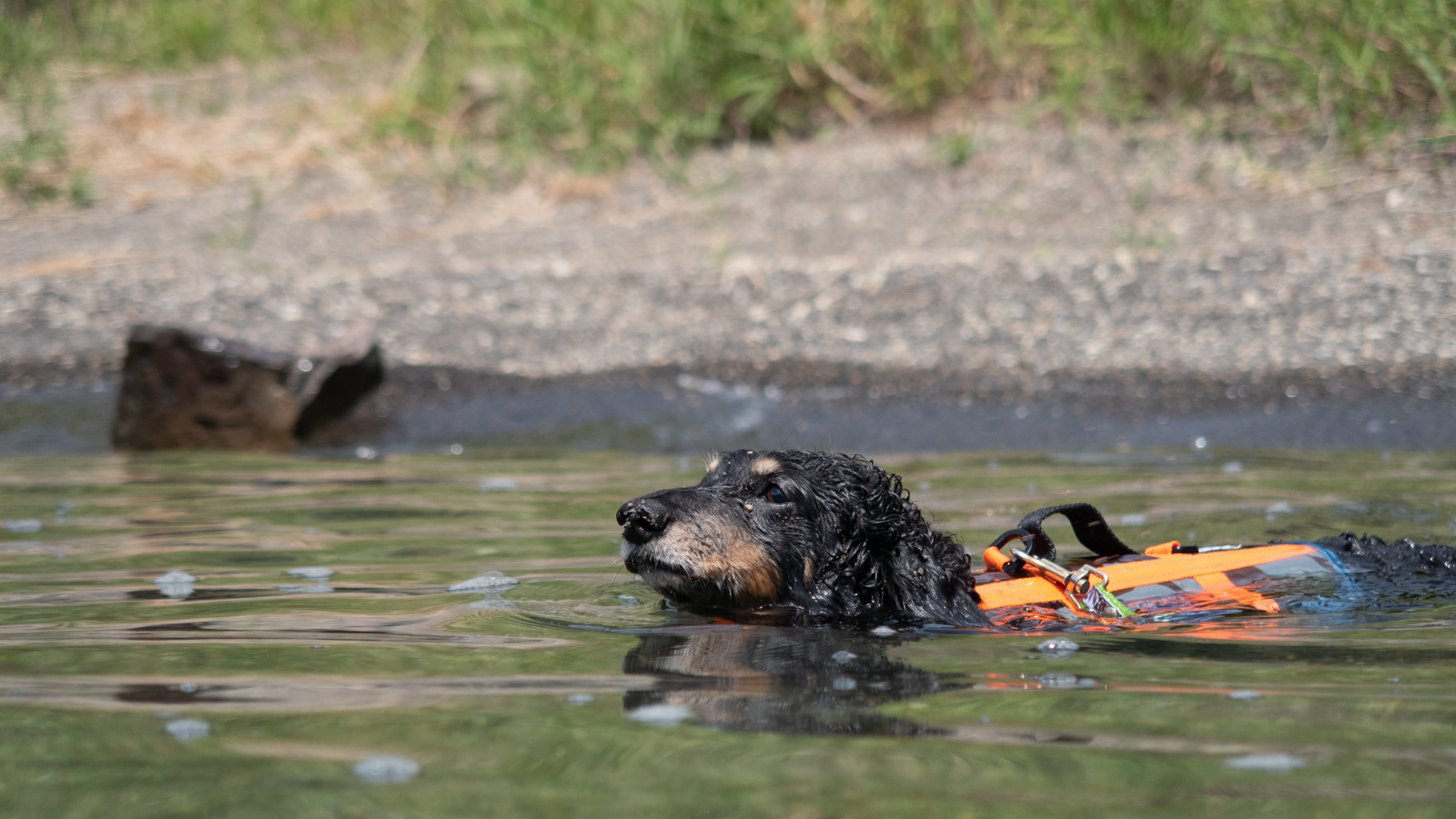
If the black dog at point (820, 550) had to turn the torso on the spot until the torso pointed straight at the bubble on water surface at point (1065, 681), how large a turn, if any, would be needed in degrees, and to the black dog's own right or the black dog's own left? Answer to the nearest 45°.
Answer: approximately 135° to the black dog's own left

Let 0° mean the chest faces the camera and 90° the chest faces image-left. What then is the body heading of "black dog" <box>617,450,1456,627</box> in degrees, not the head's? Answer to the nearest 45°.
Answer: approximately 90°

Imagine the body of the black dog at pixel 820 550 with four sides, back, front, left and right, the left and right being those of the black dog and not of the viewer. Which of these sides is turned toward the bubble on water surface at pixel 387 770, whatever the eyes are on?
left

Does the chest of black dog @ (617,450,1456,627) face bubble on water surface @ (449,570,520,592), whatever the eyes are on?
yes

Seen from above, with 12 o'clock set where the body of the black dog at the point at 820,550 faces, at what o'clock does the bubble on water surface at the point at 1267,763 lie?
The bubble on water surface is roughly at 8 o'clock from the black dog.

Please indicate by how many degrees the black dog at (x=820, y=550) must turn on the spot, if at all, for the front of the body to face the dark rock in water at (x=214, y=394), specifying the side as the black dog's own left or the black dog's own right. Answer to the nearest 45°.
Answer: approximately 45° to the black dog's own right

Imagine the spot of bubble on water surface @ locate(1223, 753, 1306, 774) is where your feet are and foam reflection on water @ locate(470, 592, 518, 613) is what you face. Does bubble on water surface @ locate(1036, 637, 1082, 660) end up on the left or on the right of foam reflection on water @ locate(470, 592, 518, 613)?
right

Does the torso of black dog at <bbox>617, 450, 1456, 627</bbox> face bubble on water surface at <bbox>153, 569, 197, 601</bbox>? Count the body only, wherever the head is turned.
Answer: yes

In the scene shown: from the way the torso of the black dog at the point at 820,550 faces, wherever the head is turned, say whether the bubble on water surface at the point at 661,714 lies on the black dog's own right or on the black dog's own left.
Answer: on the black dog's own left

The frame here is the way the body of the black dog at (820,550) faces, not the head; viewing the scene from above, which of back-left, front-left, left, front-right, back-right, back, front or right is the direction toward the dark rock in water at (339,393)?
front-right

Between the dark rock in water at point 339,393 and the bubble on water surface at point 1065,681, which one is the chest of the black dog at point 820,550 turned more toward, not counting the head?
the dark rock in water
